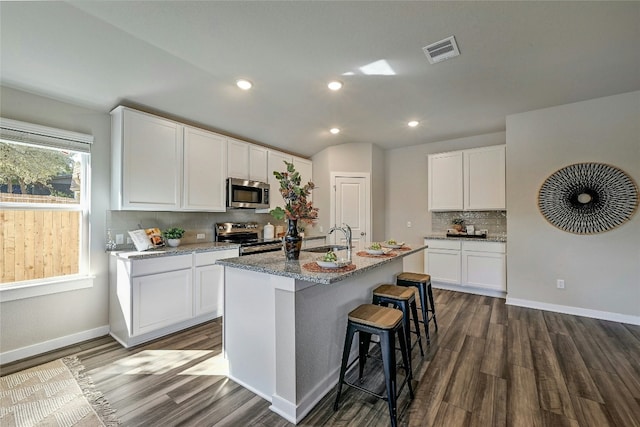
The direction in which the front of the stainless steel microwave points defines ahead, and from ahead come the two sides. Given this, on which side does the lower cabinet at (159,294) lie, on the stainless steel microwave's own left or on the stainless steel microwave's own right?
on the stainless steel microwave's own right

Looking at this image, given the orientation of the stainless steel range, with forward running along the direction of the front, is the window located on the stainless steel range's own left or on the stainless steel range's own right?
on the stainless steel range's own right

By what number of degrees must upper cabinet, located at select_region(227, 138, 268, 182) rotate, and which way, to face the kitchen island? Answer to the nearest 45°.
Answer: approximately 45° to its right

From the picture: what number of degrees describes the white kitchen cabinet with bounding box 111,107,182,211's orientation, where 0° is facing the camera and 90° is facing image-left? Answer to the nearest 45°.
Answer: approximately 315°

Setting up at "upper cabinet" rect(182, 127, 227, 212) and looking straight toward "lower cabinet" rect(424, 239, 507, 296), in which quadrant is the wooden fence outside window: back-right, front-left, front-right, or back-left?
back-left

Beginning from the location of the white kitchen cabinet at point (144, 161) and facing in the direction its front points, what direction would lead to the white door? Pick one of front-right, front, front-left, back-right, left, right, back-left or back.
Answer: front-left

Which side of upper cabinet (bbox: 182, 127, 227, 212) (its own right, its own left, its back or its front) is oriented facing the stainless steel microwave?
left

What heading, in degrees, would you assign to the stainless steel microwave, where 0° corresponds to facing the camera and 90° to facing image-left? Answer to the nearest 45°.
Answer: approximately 315°

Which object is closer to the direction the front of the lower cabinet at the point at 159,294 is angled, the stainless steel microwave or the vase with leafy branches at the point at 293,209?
the vase with leafy branches

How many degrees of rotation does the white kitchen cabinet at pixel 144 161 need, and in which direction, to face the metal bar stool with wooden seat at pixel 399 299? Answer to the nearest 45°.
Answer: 0° — it already faces it

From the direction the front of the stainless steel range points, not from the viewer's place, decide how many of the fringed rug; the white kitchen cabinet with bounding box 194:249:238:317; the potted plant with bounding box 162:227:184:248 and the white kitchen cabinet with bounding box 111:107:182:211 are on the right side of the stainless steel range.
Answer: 4
